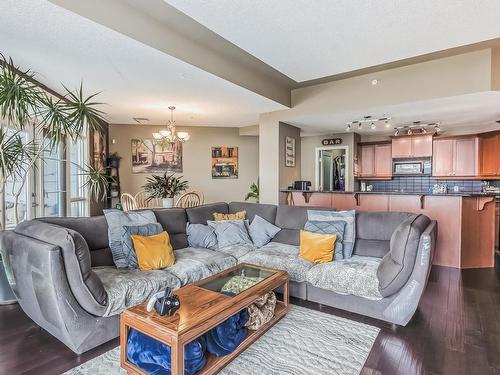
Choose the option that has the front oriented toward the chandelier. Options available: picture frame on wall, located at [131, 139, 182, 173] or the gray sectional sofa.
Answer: the picture frame on wall

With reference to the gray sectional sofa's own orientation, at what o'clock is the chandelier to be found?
The chandelier is roughly at 6 o'clock from the gray sectional sofa.

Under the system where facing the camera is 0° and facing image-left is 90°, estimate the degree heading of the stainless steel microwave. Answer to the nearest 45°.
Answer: approximately 0°

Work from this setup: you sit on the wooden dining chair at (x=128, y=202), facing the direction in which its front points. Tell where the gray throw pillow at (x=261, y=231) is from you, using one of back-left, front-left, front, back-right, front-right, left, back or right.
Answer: right

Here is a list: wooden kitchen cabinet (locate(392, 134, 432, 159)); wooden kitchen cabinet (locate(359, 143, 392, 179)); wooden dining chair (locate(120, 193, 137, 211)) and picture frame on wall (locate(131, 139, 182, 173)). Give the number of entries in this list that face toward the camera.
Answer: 3

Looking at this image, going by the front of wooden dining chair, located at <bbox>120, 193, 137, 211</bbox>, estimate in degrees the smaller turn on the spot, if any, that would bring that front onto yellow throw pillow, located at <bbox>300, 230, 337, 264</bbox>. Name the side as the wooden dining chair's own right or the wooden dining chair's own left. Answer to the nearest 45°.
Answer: approximately 90° to the wooden dining chair's own right

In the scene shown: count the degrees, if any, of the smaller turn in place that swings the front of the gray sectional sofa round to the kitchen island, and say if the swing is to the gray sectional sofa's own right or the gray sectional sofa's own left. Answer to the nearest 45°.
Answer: approximately 90° to the gray sectional sofa's own left

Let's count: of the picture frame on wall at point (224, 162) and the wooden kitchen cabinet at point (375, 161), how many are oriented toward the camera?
2

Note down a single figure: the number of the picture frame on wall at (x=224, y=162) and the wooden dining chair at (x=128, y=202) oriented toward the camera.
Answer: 1

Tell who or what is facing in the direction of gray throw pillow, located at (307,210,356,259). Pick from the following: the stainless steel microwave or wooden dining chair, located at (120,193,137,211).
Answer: the stainless steel microwave

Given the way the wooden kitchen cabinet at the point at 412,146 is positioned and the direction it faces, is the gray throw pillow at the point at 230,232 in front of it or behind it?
in front
